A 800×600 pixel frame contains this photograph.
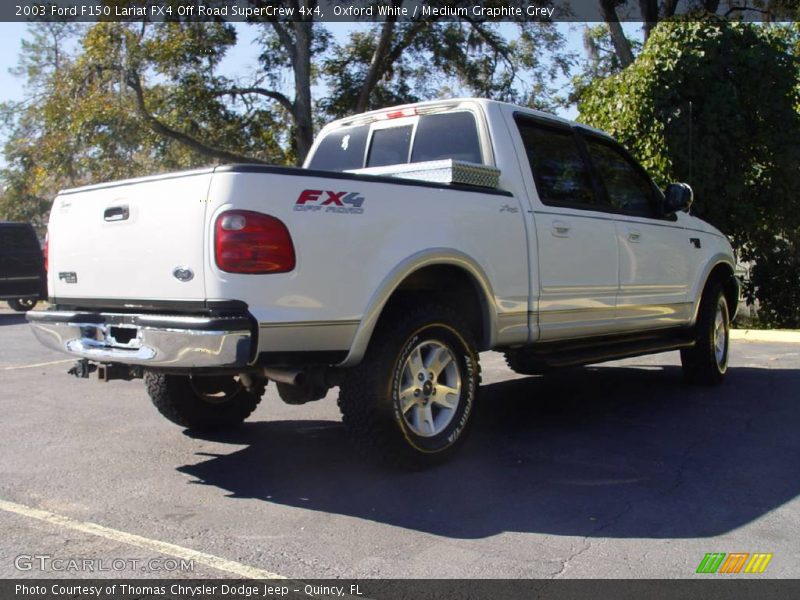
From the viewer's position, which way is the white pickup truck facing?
facing away from the viewer and to the right of the viewer

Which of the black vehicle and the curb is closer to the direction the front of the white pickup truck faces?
the curb

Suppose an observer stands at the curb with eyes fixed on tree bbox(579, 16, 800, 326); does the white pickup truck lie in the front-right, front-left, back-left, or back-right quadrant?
back-left

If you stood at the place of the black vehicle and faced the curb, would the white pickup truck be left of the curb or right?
right

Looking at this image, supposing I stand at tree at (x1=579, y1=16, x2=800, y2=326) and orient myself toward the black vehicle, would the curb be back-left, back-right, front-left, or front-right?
back-left

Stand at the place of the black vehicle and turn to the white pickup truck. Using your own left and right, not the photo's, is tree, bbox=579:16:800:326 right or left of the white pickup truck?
left

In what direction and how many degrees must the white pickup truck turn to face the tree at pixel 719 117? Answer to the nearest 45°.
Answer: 0° — it already faces it

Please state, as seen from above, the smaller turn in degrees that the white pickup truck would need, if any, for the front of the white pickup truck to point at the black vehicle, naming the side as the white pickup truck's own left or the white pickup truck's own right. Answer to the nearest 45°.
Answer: approximately 90° to the white pickup truck's own left

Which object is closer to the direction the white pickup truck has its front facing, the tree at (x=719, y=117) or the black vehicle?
the tree
